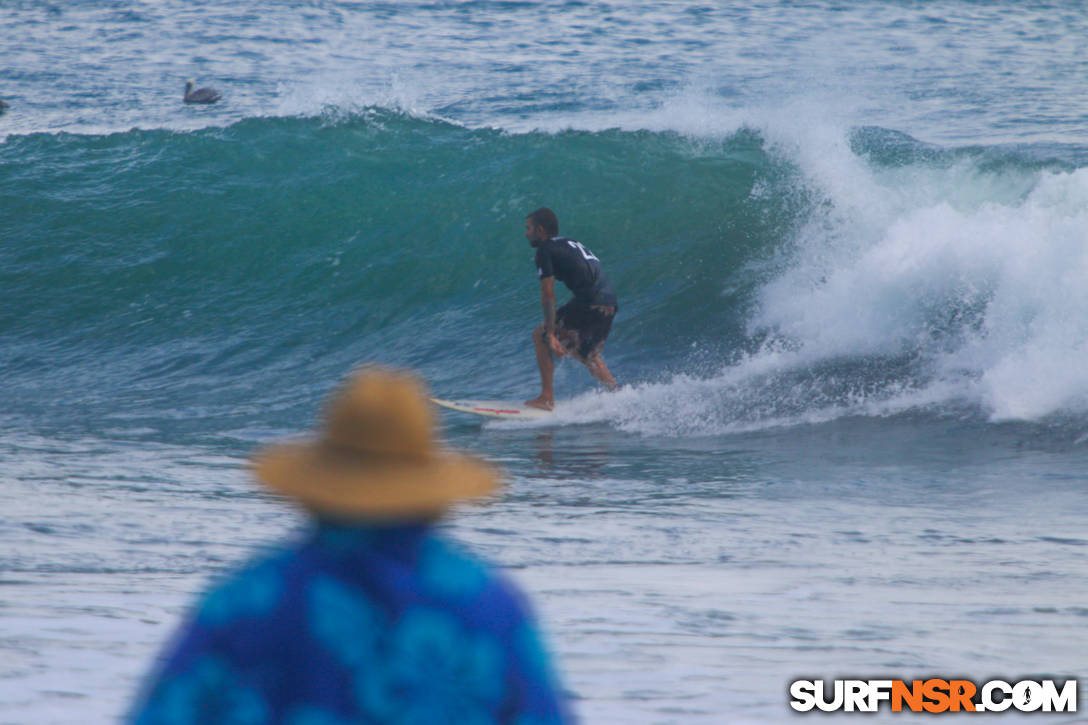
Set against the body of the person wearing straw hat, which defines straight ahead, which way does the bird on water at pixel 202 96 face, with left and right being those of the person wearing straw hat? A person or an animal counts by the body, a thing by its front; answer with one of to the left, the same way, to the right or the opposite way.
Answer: to the left

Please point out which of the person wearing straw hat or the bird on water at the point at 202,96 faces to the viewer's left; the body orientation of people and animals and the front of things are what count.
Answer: the bird on water

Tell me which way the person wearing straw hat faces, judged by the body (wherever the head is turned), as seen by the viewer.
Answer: away from the camera

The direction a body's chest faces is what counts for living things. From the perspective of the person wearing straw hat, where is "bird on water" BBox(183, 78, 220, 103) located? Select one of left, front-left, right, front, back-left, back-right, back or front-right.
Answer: front

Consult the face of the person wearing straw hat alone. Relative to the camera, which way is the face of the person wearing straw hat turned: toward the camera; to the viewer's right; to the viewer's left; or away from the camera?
away from the camera

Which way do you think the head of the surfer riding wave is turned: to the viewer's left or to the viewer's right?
to the viewer's left

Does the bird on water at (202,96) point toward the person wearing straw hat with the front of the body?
no

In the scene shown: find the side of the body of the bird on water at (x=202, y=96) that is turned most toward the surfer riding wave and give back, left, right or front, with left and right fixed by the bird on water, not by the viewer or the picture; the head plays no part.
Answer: left

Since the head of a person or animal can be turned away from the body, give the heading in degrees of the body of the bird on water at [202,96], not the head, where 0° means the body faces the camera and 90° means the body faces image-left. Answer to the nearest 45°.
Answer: approximately 90°

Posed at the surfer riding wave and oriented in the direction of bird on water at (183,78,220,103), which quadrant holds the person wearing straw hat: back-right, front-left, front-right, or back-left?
back-left

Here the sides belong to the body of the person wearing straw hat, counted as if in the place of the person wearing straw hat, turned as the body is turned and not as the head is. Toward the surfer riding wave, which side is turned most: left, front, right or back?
front

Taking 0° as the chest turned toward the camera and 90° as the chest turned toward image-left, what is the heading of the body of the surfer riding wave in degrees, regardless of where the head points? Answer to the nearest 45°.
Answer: approximately 90°
